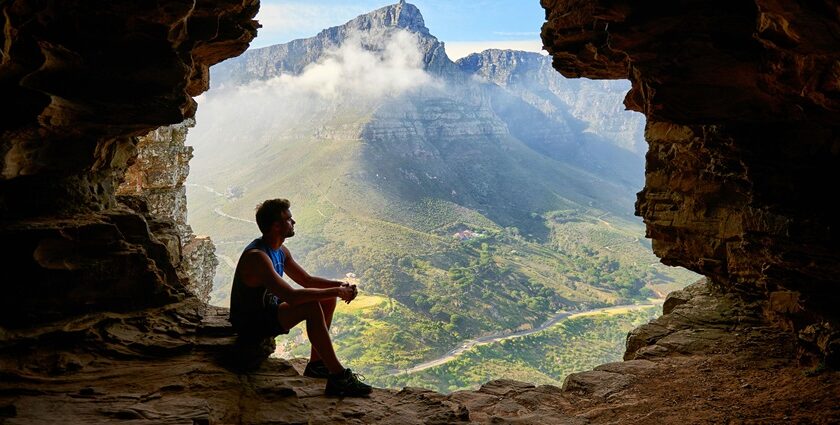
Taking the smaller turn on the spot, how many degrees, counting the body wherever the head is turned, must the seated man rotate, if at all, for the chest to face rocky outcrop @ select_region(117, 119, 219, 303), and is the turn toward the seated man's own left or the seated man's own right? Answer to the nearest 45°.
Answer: approximately 90° to the seated man's own left

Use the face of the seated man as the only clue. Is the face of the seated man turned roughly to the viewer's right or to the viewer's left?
to the viewer's right

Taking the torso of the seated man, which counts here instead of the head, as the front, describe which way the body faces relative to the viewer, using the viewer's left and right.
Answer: facing to the right of the viewer
